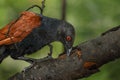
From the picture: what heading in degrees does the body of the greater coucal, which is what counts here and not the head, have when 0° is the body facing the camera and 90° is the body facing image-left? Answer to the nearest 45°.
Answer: approximately 270°
